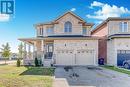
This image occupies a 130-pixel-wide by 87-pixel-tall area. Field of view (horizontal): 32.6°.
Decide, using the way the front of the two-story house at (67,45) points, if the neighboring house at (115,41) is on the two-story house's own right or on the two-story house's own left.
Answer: on the two-story house's own left

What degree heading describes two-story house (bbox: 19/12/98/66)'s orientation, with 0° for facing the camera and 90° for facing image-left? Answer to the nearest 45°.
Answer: approximately 0°

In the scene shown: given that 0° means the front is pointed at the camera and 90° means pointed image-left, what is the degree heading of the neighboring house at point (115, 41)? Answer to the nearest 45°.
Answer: approximately 0°

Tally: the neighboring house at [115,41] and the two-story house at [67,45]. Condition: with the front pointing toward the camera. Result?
2

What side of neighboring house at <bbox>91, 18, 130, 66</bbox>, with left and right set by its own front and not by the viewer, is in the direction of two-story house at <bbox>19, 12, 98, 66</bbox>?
right
